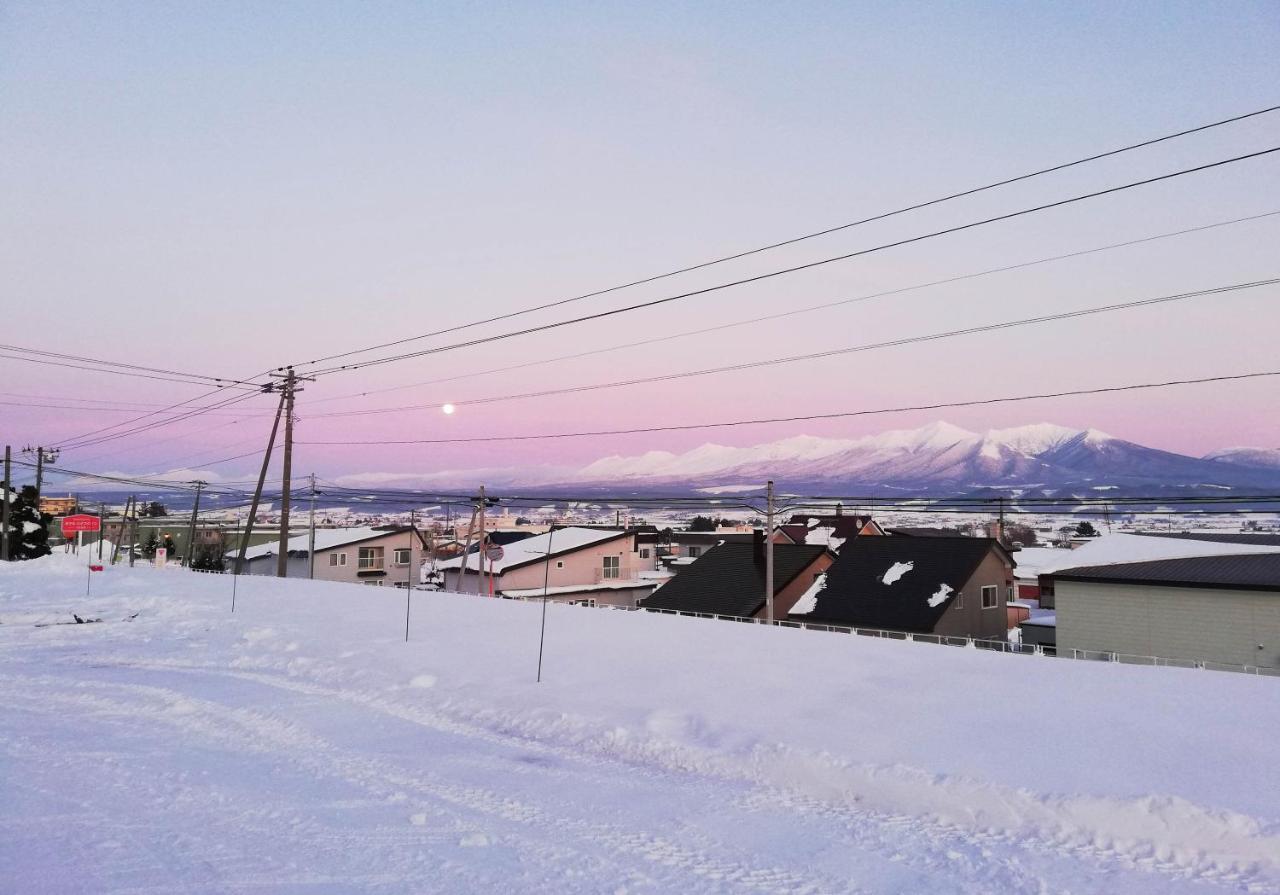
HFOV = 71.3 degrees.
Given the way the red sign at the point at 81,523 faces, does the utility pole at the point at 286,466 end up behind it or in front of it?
in front

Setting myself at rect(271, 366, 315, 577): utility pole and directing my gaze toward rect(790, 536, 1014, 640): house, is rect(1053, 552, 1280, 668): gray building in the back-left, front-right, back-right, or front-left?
front-right

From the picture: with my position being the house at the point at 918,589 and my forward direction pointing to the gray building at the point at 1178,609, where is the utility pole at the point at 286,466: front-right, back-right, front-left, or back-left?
back-right

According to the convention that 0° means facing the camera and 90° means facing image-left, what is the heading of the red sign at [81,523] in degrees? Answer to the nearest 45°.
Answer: approximately 0°

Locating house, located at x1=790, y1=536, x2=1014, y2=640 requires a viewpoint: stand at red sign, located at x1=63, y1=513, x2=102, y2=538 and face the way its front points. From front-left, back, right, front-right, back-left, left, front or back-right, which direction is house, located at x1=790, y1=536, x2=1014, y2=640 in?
front-left

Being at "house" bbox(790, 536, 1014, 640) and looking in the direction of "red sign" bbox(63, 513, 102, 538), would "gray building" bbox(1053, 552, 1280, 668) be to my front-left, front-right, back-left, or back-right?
back-left

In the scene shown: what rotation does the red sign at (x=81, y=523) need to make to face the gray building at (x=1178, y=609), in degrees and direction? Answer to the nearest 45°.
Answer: approximately 45° to its left
